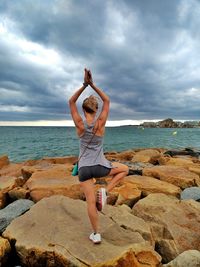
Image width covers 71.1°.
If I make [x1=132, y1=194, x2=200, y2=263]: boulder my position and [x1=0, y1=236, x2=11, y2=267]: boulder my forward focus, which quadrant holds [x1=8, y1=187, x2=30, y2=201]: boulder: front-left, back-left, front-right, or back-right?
front-right

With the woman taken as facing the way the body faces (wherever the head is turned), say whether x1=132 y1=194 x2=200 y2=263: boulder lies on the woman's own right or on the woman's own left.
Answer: on the woman's own right

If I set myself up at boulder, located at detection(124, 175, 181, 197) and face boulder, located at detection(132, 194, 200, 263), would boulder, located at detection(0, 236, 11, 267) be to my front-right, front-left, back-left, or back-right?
front-right

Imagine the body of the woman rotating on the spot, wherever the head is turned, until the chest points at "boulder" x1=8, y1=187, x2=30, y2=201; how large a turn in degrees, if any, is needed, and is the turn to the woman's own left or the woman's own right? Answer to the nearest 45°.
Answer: approximately 45° to the woman's own left

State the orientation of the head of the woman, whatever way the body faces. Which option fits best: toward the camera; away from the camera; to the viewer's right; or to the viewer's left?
away from the camera

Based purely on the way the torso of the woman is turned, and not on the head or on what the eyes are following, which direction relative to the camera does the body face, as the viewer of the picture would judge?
away from the camera
